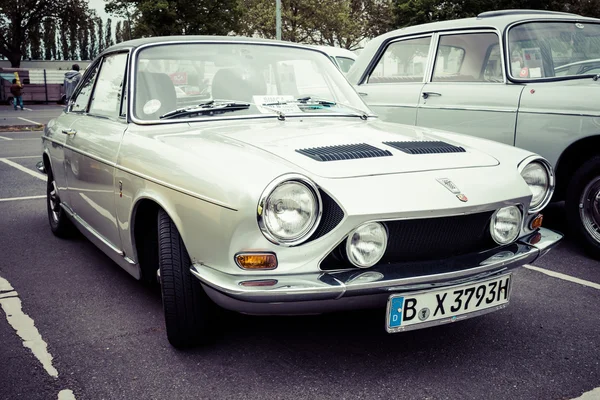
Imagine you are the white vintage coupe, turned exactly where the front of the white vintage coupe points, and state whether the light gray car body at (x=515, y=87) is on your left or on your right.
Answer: on your left

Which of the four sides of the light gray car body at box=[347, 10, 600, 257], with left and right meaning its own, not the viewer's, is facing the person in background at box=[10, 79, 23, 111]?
back

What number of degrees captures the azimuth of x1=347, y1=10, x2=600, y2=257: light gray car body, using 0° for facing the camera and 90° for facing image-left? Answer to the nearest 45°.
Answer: approximately 315°

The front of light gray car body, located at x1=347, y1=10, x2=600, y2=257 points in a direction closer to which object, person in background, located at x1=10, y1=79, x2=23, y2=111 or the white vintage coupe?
the white vintage coupe

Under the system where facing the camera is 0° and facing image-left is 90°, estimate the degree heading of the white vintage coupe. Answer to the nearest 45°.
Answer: approximately 315°

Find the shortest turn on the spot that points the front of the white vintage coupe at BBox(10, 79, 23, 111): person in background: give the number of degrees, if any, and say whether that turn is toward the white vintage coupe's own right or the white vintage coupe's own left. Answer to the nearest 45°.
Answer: approximately 180°
